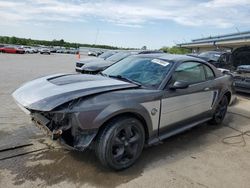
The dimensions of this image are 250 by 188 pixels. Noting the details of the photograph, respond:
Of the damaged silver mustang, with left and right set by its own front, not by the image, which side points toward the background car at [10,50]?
right
